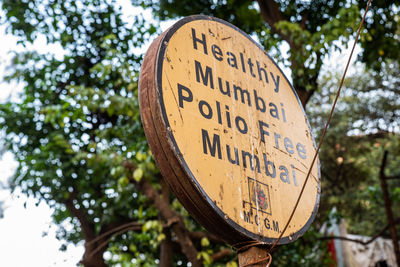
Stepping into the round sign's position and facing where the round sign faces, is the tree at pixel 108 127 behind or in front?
behind

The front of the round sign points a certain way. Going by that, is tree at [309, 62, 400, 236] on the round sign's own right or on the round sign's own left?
on the round sign's own left

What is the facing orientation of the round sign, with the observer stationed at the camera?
facing the viewer and to the right of the viewer
